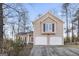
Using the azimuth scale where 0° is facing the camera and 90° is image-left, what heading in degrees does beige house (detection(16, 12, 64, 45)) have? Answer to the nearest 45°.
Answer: approximately 0°
